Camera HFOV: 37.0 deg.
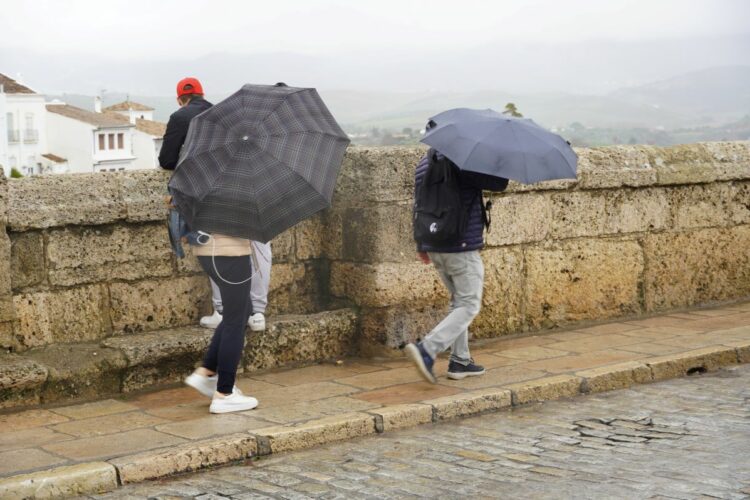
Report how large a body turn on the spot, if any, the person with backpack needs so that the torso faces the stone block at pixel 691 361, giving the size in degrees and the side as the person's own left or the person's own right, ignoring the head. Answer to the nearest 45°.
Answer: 0° — they already face it

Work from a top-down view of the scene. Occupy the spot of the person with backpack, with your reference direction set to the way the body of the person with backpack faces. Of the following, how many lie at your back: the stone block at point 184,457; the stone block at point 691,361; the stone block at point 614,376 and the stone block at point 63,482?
2

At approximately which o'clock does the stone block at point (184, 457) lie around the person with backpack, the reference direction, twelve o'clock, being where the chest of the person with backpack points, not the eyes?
The stone block is roughly at 6 o'clock from the person with backpack.

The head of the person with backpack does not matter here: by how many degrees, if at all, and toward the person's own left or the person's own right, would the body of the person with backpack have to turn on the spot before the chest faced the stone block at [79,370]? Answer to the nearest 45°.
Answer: approximately 135° to the person's own left

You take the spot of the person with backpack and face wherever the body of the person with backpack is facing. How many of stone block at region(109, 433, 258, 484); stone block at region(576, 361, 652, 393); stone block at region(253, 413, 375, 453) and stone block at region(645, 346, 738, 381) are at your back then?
2

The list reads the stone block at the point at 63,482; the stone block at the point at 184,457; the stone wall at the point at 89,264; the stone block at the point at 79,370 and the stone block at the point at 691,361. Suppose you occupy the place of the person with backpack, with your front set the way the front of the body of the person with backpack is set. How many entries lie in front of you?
1

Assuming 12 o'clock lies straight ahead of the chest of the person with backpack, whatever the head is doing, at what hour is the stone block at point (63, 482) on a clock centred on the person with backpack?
The stone block is roughly at 6 o'clock from the person with backpack.

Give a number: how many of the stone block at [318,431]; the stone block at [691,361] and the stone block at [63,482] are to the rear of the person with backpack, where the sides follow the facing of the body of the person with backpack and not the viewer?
2

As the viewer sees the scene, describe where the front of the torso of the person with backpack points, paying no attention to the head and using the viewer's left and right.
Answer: facing away from the viewer and to the right of the viewer

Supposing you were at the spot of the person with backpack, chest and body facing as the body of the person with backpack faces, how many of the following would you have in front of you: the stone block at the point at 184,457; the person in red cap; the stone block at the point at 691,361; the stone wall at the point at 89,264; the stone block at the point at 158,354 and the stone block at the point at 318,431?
1

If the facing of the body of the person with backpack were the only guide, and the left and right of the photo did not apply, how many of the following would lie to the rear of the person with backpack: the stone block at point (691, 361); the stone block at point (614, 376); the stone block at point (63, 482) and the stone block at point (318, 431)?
2

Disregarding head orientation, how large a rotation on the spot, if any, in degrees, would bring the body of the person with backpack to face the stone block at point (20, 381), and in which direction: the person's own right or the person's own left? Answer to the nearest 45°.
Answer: approximately 135° to the person's own left

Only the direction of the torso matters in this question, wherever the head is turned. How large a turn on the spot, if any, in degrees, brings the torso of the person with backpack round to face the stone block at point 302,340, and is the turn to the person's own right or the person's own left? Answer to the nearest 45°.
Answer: approximately 90° to the person's own left
